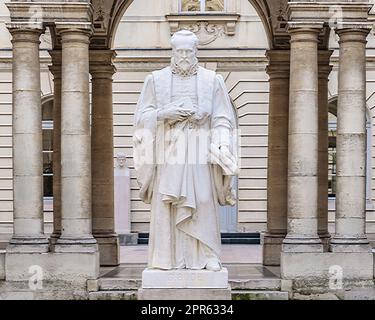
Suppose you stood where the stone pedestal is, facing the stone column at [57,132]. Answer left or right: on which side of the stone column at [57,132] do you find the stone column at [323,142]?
right

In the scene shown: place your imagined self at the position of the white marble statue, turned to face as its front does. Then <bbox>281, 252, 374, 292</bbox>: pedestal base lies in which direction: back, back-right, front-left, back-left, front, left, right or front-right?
back-left

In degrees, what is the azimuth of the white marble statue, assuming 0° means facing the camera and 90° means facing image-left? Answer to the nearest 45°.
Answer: approximately 0°

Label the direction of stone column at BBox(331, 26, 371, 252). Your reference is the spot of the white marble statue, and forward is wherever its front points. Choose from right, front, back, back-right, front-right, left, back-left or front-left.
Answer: back-left

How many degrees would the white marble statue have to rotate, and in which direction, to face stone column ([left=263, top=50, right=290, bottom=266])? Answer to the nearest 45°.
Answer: approximately 180°
